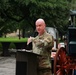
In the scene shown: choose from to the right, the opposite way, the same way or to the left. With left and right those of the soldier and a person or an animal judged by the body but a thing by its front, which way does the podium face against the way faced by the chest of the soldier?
the same way

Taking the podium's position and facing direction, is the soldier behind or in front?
behind

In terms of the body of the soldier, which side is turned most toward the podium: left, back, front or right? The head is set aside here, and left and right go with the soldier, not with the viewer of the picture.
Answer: front

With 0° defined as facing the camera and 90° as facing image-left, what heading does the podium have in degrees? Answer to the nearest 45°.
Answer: approximately 45°

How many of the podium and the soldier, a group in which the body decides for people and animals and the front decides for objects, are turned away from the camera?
0

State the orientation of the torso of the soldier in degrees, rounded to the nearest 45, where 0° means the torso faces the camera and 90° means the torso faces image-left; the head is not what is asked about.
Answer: approximately 45°
